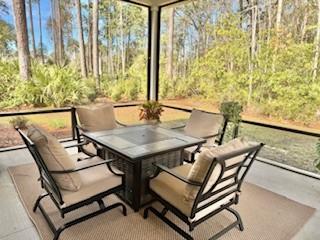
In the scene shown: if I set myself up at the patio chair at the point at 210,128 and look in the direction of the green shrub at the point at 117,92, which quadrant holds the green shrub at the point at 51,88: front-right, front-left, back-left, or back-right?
front-left

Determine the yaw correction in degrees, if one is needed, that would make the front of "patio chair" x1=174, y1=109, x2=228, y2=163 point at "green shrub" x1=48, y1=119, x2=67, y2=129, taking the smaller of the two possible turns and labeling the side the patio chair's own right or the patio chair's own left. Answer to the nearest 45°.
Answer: approximately 45° to the patio chair's own right

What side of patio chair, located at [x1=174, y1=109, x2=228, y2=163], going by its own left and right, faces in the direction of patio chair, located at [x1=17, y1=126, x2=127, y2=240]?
front

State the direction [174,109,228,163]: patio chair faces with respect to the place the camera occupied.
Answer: facing the viewer and to the left of the viewer

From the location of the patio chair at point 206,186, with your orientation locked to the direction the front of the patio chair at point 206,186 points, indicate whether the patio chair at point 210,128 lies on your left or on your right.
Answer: on your right

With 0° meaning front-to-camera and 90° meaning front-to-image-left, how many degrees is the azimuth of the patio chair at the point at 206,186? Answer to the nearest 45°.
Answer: approximately 135°

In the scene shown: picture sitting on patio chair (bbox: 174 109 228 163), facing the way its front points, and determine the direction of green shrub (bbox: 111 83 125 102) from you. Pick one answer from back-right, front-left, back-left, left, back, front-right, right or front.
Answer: right

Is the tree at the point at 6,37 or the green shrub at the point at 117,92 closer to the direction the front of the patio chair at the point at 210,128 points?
the tree

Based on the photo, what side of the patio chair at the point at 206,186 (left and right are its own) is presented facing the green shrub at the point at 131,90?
front

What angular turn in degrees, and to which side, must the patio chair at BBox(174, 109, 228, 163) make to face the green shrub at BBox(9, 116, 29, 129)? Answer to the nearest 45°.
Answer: approximately 45° to its right

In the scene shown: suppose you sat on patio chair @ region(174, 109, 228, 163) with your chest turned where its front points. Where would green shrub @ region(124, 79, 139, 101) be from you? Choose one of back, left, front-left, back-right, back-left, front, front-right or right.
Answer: right

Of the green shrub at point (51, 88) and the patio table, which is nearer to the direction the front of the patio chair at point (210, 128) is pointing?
the patio table

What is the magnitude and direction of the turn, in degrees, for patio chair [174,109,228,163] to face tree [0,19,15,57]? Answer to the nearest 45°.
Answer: approximately 45° to its right

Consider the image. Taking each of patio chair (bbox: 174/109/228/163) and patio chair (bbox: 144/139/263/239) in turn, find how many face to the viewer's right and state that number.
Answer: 0

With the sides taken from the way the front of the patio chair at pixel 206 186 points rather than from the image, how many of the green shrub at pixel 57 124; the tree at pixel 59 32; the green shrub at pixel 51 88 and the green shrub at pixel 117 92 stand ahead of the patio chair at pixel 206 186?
4

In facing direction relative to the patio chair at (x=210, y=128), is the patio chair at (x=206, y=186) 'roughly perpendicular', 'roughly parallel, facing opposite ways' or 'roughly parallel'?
roughly perpendicular
